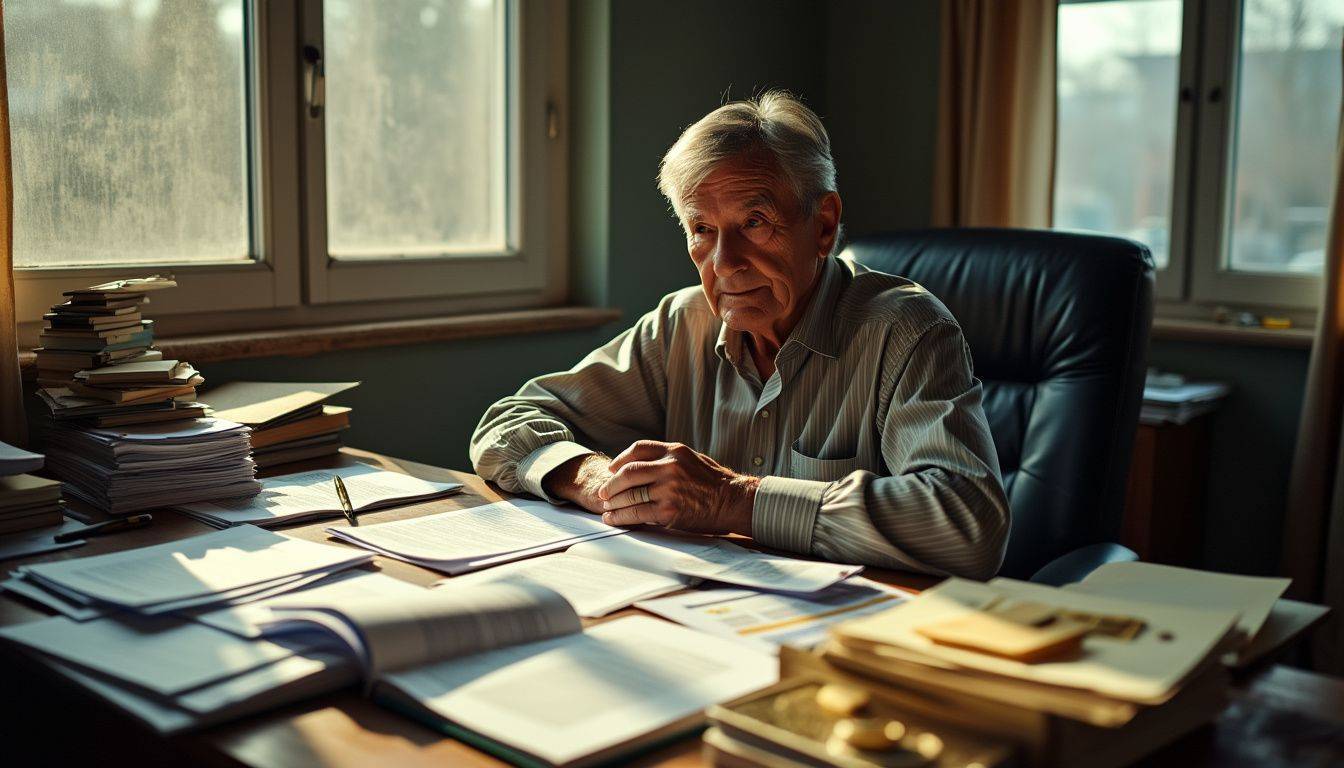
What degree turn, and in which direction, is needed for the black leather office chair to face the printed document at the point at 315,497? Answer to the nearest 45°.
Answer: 0° — it already faces it

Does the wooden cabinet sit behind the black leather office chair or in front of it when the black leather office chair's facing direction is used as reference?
behind

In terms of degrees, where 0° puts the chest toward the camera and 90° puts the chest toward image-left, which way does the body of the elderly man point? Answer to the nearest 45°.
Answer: approximately 45°

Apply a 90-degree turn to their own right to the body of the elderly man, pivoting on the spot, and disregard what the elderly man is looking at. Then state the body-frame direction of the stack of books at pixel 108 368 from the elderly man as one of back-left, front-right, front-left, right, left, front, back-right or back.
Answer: front-left

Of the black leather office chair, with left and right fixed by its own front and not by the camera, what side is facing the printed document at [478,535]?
front

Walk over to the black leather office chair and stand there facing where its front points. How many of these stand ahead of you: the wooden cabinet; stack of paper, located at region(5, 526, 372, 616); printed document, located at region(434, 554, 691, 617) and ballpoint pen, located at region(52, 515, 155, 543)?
3

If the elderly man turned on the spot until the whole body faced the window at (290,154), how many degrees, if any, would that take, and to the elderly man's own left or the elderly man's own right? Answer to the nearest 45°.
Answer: approximately 90° to the elderly man's own right

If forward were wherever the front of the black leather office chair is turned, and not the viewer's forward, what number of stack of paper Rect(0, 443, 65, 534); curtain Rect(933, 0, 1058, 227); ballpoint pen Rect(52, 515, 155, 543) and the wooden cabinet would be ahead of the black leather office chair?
2

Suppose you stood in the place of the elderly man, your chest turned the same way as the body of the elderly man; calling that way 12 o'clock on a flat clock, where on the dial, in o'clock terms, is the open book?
The open book is roughly at 11 o'clock from the elderly man.

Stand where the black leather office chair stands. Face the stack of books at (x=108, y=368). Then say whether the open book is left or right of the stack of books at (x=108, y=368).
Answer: left

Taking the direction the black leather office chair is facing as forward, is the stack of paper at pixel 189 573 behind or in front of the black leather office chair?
in front

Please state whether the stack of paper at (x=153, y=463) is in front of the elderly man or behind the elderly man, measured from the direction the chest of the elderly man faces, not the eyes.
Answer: in front

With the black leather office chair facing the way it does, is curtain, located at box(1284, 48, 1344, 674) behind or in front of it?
behind

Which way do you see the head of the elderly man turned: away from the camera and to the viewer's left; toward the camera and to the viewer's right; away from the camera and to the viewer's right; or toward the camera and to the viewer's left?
toward the camera and to the viewer's left
